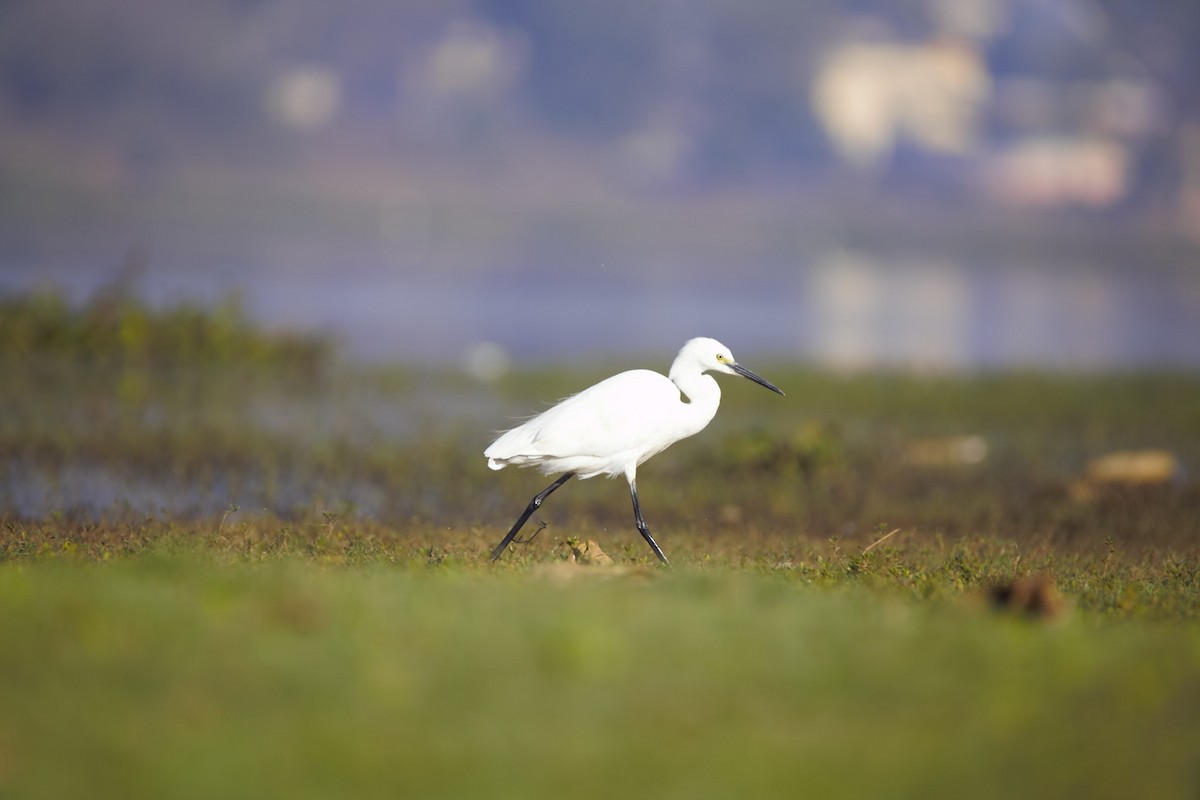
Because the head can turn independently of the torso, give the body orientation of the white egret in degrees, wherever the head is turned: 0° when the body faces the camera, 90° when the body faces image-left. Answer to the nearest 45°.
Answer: approximately 270°
